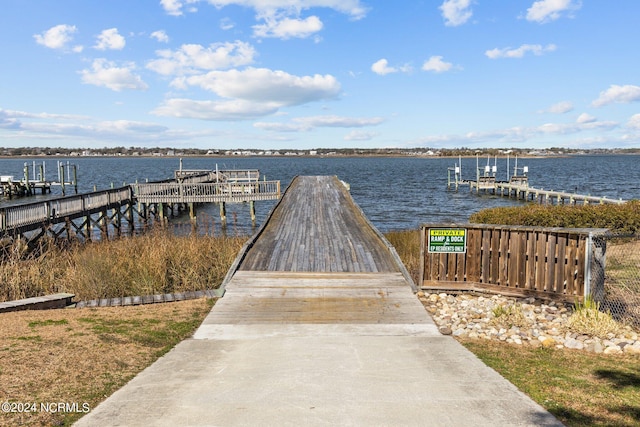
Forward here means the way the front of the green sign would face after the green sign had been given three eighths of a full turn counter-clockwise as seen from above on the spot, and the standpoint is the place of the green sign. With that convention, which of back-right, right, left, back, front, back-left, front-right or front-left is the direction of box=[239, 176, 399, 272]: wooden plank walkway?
left

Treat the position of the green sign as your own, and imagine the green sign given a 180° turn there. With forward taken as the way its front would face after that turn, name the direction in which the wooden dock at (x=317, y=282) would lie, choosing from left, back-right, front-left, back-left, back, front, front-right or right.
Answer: left

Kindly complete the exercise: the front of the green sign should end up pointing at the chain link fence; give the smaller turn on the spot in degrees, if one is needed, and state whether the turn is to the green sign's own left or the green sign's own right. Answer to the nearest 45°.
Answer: approximately 90° to the green sign's own left

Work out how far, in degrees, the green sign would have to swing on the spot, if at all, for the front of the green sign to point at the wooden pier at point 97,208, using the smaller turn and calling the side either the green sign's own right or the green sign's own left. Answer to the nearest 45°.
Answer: approximately 135° to the green sign's own right

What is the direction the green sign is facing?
toward the camera

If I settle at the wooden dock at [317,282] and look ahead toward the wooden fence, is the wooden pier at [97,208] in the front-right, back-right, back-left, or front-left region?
back-left

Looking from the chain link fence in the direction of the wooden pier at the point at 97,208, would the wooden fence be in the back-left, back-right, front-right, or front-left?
front-left

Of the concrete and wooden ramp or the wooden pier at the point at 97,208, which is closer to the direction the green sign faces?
the concrete and wooden ramp
